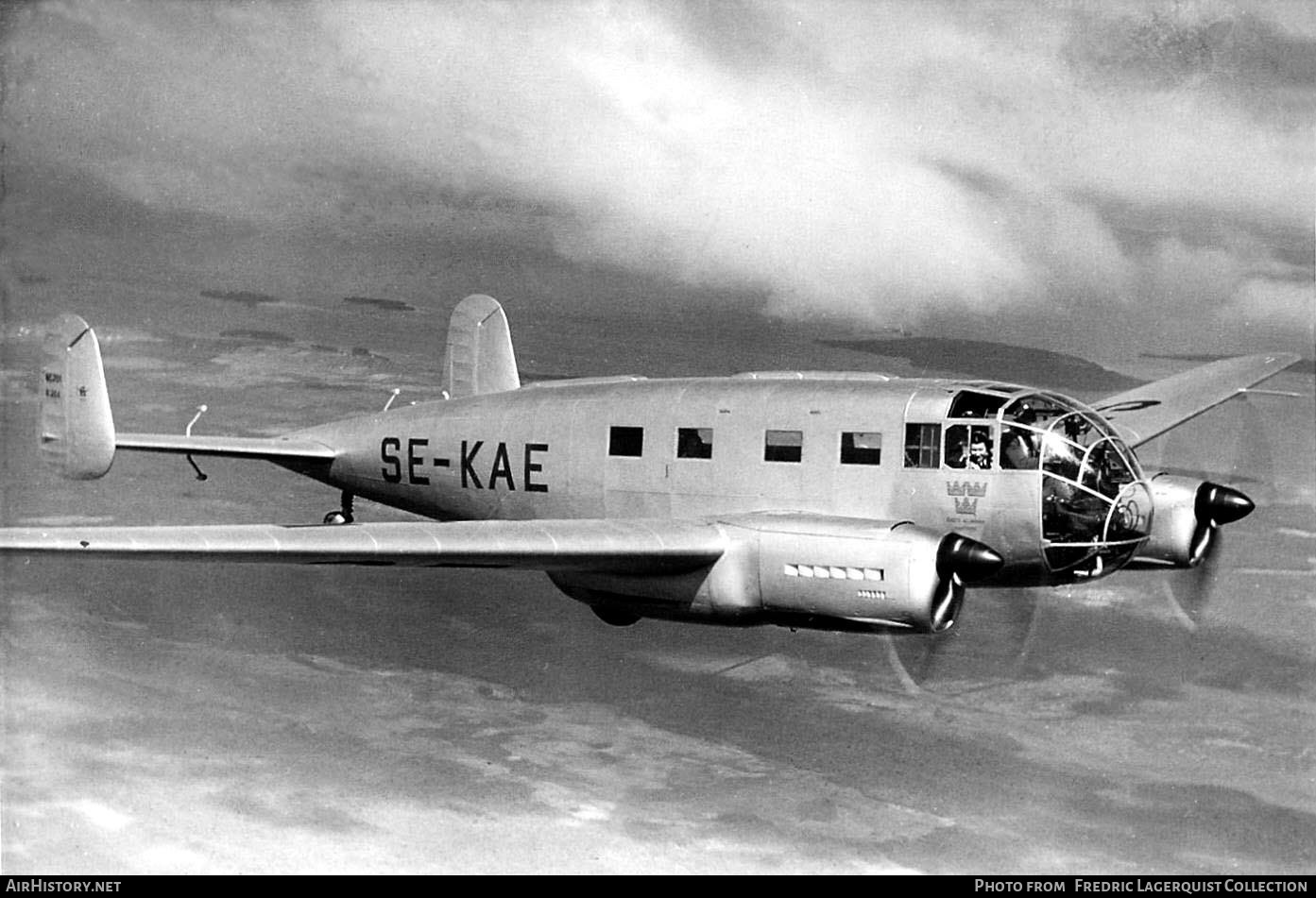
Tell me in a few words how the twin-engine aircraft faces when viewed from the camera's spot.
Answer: facing the viewer and to the right of the viewer
